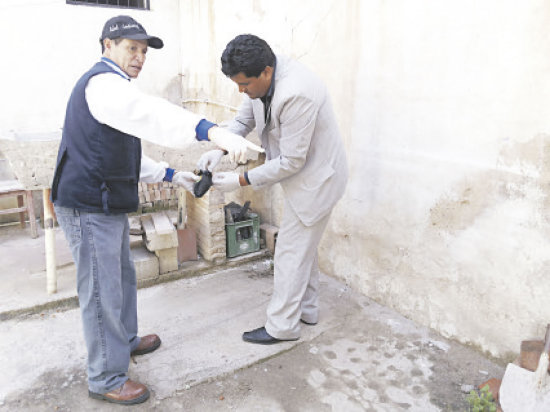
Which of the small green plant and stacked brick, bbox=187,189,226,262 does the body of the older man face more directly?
the small green plant

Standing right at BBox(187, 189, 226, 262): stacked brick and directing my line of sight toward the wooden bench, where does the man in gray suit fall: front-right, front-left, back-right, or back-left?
back-left

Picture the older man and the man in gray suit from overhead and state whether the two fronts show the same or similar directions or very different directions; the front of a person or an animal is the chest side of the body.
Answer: very different directions

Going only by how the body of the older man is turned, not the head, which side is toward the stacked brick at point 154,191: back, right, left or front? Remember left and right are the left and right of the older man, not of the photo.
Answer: left

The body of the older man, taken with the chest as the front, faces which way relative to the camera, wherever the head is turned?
to the viewer's right

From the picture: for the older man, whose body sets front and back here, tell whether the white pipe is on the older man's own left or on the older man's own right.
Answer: on the older man's own left

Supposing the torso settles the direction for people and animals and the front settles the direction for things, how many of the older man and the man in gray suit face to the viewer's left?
1

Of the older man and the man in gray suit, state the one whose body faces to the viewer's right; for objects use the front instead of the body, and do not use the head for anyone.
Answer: the older man

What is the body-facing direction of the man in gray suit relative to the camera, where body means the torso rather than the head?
to the viewer's left

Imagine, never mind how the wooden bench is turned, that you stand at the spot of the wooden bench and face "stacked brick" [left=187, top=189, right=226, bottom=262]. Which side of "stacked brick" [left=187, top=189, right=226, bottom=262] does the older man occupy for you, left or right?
right
